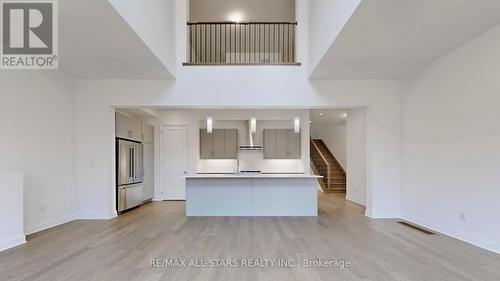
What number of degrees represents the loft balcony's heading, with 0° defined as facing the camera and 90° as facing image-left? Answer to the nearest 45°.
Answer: approximately 0°

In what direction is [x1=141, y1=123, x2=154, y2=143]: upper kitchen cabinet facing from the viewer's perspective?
to the viewer's right

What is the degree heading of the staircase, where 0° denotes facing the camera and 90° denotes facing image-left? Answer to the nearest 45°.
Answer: approximately 315°

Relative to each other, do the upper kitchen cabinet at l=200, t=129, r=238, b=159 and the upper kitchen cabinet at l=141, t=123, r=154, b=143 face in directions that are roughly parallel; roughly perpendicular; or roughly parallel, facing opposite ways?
roughly perpendicular

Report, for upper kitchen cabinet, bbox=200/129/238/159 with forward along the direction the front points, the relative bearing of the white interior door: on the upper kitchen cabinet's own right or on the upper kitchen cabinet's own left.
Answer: on the upper kitchen cabinet's own right

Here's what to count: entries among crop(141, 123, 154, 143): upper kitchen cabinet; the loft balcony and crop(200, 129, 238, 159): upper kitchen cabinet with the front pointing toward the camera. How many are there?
2
